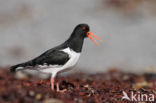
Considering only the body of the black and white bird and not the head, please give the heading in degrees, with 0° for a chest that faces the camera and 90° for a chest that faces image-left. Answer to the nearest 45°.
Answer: approximately 270°
